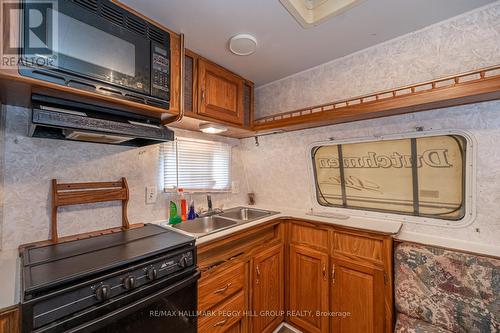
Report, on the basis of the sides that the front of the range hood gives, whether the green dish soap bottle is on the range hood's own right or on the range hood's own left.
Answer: on the range hood's own left

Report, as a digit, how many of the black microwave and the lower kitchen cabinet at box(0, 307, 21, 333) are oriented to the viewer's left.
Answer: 0

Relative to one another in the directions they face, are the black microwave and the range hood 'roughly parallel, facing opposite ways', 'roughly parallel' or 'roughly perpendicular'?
roughly parallel

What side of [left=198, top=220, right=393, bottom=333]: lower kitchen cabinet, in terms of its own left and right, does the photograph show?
front

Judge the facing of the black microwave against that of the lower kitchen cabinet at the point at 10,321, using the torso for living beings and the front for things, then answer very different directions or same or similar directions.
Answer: same or similar directions

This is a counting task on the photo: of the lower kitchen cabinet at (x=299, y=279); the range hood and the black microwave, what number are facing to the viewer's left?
0

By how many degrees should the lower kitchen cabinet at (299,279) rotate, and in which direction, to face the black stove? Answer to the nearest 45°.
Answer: approximately 45° to its right

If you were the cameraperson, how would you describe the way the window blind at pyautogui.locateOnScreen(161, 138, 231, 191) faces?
facing the viewer and to the right of the viewer

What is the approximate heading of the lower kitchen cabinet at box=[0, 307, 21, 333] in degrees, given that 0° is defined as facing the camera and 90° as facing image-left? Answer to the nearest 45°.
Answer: approximately 315°

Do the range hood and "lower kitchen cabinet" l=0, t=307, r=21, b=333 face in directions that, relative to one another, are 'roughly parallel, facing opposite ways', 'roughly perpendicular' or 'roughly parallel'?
roughly parallel
